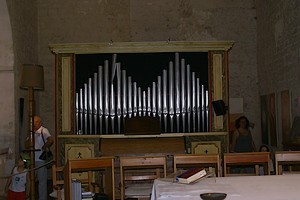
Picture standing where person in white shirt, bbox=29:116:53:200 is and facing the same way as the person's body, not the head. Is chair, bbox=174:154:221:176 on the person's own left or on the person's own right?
on the person's own left

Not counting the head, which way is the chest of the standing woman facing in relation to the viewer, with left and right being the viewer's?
facing the viewer

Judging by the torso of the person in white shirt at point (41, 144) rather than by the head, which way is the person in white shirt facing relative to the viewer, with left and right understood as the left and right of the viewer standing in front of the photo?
facing the viewer and to the left of the viewer

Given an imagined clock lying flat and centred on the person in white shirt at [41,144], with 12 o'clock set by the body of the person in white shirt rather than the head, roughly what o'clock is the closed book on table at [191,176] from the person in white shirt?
The closed book on table is roughly at 10 o'clock from the person in white shirt.

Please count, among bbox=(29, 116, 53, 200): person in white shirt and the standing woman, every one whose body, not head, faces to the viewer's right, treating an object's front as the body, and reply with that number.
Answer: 0

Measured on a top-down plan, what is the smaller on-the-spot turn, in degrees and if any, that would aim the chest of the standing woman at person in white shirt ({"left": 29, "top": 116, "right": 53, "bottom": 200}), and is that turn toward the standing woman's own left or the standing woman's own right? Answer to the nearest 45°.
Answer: approximately 45° to the standing woman's own right

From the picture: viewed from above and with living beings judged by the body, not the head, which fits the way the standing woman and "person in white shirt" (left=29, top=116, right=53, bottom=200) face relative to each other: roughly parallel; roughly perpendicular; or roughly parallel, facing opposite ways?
roughly parallel

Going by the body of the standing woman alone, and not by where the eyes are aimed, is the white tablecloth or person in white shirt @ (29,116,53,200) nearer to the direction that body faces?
the white tablecloth

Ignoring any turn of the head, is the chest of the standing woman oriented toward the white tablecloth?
yes

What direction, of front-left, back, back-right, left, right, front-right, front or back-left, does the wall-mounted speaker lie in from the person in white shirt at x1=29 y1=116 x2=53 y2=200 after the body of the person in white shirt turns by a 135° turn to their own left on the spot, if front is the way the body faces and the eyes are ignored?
front

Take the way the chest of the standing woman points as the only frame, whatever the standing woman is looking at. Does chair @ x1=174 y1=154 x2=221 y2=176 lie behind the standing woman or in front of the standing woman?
in front

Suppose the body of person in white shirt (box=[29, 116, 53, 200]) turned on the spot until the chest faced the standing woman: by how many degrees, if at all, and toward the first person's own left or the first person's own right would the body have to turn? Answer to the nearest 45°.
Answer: approximately 135° to the first person's own left

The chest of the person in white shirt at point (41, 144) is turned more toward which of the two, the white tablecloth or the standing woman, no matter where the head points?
the white tablecloth
